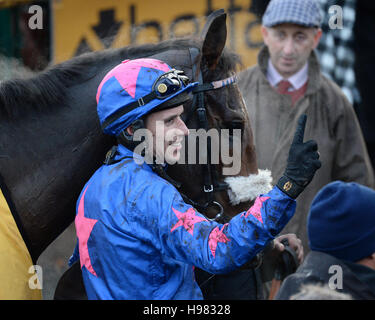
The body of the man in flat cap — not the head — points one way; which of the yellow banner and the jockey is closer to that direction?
the jockey

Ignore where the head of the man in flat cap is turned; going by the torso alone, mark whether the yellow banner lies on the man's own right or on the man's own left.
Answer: on the man's own right

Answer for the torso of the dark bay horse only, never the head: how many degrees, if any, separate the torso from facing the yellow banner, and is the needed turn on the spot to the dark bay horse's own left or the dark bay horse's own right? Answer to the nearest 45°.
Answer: approximately 90° to the dark bay horse's own left

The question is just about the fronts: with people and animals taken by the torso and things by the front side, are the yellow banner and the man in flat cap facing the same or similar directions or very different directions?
same or similar directions

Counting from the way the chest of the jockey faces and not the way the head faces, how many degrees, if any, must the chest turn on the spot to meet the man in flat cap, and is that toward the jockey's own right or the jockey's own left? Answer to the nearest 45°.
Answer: approximately 90° to the jockey's own left

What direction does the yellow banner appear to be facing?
toward the camera

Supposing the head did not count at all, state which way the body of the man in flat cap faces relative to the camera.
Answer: toward the camera

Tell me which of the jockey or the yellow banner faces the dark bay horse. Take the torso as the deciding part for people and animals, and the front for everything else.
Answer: the yellow banner

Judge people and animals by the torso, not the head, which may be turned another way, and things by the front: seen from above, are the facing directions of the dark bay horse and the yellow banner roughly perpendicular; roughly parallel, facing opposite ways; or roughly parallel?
roughly perpendicular

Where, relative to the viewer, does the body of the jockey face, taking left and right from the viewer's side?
facing to the right of the viewer

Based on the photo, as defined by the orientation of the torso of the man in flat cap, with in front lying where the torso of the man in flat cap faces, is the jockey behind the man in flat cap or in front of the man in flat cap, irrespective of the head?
in front

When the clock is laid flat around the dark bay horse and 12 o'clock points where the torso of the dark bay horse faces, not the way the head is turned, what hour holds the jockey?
The jockey is roughly at 2 o'clock from the dark bay horse.

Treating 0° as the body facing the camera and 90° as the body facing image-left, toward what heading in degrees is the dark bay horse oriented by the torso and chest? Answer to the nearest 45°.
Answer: approximately 270°
